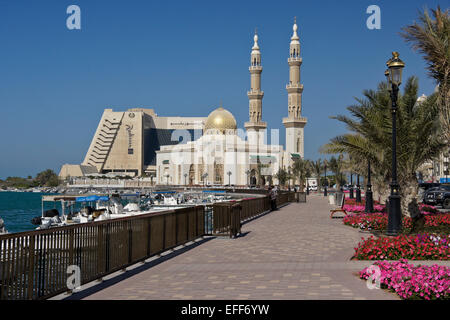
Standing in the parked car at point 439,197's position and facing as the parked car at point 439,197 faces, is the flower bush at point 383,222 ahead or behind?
ahead

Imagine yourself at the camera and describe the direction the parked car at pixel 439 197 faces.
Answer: facing the viewer and to the left of the viewer

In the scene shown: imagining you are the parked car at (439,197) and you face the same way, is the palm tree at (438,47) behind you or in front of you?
in front

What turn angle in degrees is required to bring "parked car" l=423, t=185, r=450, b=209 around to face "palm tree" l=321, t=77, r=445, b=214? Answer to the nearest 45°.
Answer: approximately 45° to its left

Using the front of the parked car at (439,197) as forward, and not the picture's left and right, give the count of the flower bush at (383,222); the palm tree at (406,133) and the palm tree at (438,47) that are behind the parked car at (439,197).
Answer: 0
